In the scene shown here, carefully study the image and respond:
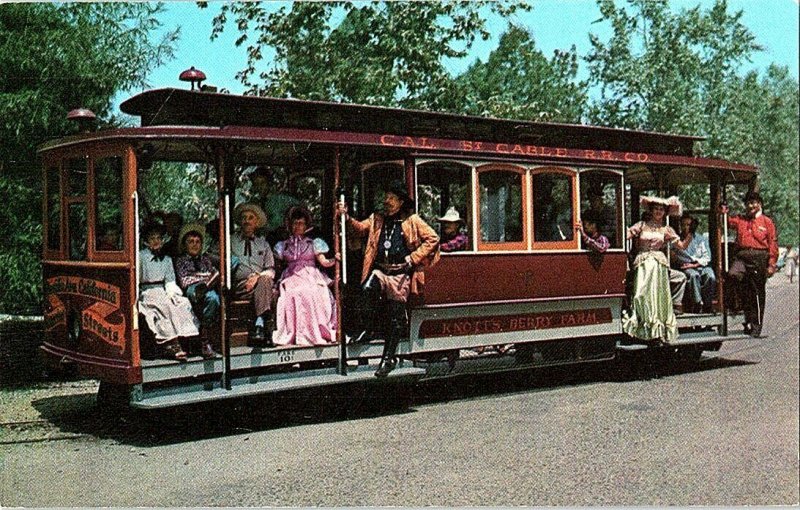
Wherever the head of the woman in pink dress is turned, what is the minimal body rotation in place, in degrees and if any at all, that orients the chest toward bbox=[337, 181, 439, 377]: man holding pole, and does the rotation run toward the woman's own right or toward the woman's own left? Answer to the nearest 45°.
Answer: approximately 90° to the woman's own left

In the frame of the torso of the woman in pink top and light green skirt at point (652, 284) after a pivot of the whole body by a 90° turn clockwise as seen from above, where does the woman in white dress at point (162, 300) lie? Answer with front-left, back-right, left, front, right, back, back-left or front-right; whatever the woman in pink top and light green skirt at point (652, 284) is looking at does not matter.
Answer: front-left

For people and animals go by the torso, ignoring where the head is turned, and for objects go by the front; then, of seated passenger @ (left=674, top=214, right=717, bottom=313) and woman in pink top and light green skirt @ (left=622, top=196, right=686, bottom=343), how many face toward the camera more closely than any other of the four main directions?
2

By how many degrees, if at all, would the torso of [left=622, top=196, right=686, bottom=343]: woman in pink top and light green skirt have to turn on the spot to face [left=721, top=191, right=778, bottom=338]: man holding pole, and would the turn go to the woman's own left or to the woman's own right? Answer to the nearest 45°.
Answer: approximately 135° to the woman's own left

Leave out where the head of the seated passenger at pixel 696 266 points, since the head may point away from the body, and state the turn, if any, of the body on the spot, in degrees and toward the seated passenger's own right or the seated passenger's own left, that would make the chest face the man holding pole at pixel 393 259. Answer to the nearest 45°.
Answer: approximately 45° to the seated passenger's own right

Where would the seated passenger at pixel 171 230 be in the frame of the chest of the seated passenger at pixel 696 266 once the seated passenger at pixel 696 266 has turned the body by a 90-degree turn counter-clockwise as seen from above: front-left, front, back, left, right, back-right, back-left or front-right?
back-right

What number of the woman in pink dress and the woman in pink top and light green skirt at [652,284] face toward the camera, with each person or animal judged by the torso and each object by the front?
2

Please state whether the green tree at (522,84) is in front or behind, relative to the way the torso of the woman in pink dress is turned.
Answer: behind

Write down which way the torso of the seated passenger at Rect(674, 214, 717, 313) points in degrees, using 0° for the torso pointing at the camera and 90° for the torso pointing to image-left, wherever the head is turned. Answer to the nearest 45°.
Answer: approximately 0°
